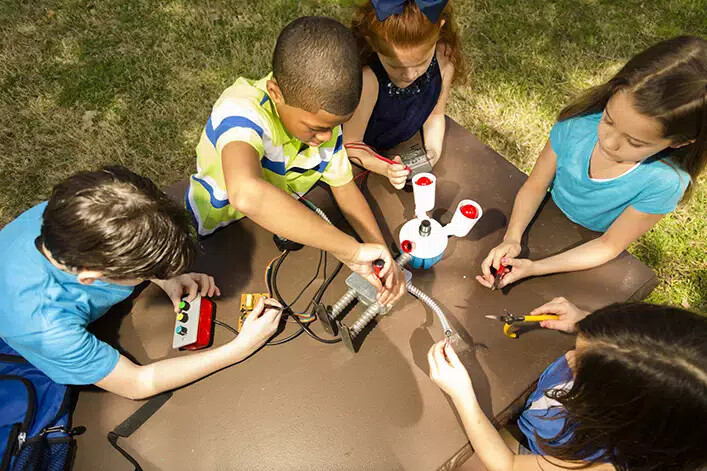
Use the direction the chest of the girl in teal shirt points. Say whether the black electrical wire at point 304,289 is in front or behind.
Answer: in front

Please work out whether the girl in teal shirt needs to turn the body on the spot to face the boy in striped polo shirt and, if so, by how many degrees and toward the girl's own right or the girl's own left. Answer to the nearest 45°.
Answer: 0° — they already face them

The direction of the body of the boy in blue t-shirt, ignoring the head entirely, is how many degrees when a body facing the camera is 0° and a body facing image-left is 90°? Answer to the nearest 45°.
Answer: approximately 270°

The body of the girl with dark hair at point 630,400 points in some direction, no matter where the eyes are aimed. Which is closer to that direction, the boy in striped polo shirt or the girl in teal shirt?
the boy in striped polo shirt

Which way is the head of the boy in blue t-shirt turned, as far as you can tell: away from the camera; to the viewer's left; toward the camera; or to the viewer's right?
to the viewer's right

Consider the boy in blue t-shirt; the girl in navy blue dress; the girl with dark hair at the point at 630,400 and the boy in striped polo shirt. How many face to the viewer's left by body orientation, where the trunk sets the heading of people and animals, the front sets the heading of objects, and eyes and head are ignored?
1

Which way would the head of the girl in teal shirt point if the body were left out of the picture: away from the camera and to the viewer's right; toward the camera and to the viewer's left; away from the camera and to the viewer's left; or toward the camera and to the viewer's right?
toward the camera and to the viewer's left
